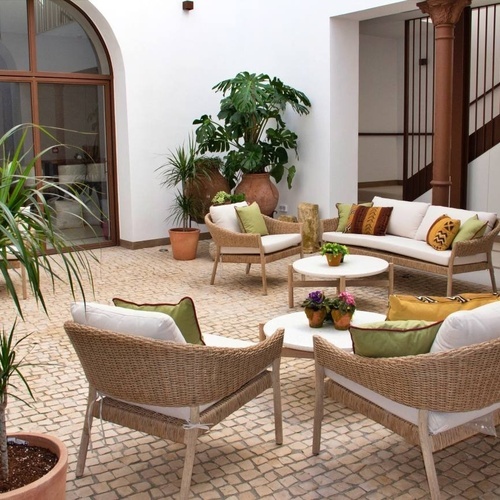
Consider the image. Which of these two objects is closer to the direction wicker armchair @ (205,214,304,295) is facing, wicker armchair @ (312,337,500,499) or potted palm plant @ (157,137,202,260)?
the wicker armchair

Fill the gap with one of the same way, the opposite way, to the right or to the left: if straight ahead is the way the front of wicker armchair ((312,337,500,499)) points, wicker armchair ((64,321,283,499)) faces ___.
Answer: to the right

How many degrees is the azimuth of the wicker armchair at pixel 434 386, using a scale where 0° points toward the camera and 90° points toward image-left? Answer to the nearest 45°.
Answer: approximately 135°

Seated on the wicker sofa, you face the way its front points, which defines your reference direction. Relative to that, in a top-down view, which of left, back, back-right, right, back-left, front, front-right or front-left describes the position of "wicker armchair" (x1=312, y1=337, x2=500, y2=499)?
front-left

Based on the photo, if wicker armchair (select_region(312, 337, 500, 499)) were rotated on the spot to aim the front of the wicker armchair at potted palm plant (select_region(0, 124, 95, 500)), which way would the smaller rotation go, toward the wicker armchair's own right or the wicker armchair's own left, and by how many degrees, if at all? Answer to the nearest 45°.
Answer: approximately 90° to the wicker armchair's own left

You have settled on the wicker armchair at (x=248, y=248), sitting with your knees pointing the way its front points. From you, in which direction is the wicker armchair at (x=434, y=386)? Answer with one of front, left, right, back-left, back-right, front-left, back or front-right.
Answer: front-right

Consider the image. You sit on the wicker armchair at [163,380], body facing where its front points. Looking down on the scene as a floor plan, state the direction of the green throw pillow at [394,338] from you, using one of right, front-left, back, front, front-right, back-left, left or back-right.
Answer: front-right

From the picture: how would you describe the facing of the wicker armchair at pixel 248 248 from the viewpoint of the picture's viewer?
facing the viewer and to the right of the viewer

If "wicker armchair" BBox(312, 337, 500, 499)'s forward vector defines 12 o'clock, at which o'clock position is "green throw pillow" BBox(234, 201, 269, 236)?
The green throw pillow is roughly at 1 o'clock from the wicker armchair.

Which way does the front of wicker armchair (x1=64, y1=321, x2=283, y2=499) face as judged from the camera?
facing away from the viewer and to the right of the viewer

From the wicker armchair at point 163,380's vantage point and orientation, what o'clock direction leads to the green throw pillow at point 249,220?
The green throw pillow is roughly at 11 o'clock from the wicker armchair.

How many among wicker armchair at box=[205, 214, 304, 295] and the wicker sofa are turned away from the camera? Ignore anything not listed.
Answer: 0

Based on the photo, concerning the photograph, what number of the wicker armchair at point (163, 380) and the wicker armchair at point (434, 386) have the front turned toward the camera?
0

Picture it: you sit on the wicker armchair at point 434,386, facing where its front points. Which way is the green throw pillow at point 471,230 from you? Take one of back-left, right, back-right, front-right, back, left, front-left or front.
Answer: front-right

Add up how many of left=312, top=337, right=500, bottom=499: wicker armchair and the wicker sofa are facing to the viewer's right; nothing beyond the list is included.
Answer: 0

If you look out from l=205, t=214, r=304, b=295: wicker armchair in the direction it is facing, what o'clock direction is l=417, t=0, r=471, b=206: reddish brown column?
The reddish brown column is roughly at 10 o'clock from the wicker armchair.

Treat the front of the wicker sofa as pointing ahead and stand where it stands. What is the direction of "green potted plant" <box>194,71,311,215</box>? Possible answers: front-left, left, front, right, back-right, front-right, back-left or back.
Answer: right

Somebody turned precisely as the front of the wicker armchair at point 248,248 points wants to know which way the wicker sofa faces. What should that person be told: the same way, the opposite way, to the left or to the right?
to the right
